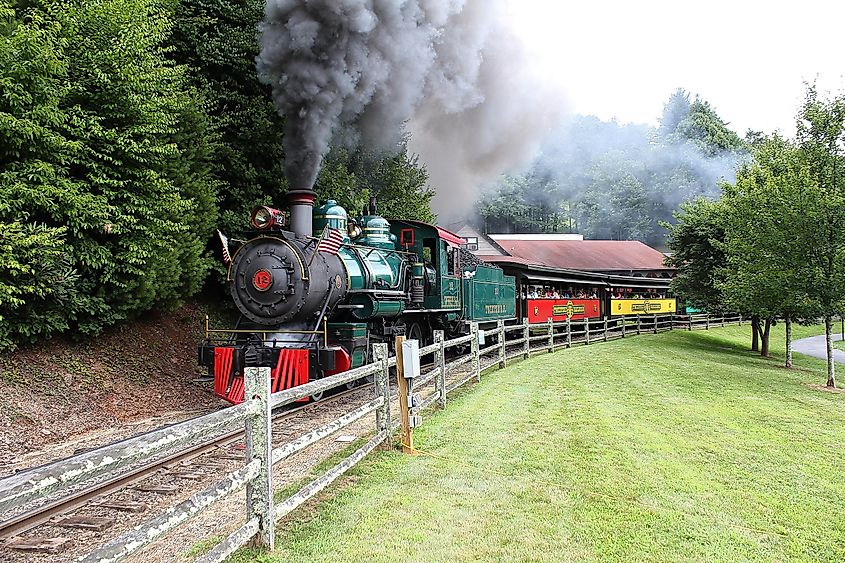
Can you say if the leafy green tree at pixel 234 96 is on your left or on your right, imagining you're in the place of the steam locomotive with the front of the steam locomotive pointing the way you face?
on your right

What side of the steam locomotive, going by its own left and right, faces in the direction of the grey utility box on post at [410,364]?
left

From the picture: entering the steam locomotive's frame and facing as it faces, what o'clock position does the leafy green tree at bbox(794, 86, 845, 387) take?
The leafy green tree is roughly at 7 o'clock from the steam locomotive.

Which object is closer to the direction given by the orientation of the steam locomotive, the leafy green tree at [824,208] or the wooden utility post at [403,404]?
the wooden utility post

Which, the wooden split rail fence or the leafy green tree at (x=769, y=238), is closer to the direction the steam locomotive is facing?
the wooden split rail fence

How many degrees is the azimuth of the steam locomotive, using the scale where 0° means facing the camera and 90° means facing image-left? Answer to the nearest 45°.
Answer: approximately 45°

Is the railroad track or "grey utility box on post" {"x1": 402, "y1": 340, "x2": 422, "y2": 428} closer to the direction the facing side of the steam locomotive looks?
the railroad track
